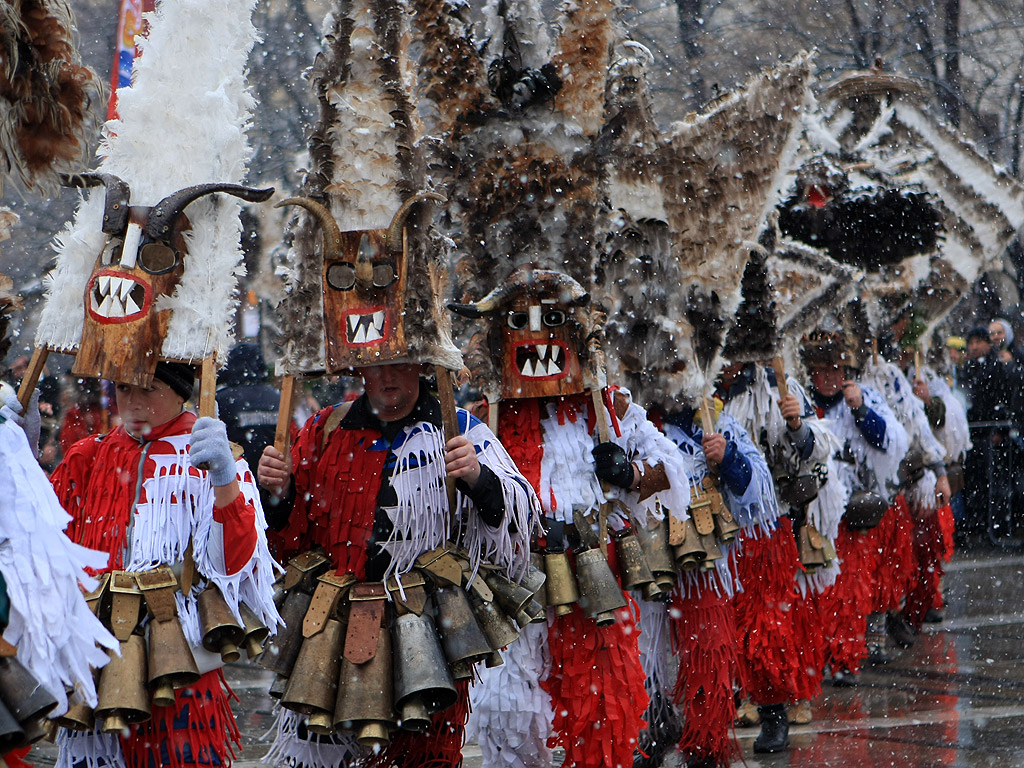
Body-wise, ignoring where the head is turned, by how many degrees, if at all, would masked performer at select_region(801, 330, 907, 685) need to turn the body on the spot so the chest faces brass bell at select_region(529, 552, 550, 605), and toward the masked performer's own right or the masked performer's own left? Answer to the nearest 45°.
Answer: approximately 45° to the masked performer's own left

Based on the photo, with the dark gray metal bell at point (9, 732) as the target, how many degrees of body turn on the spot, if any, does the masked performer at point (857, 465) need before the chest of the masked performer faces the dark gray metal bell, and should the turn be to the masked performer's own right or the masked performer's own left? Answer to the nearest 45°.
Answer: approximately 45° to the masked performer's own left

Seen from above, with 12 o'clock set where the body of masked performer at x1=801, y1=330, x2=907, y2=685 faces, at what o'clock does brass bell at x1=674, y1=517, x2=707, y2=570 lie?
The brass bell is roughly at 11 o'clock from the masked performer.

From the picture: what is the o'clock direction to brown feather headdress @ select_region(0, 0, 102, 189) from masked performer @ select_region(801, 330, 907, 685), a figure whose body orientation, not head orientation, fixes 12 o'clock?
The brown feather headdress is roughly at 11 o'clock from the masked performer.

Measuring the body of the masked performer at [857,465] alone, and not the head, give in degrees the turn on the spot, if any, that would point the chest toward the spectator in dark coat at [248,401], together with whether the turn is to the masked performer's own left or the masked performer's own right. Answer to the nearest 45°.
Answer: approximately 45° to the masked performer's own right

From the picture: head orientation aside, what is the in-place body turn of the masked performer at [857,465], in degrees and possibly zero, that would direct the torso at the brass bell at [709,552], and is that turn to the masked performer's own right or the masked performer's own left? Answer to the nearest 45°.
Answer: approximately 45° to the masked performer's own left

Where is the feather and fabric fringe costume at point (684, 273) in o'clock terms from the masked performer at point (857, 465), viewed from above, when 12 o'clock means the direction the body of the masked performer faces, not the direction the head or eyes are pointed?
The feather and fabric fringe costume is roughly at 11 o'clock from the masked performer.

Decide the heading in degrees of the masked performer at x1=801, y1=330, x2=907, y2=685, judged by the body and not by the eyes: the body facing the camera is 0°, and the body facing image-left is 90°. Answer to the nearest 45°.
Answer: approximately 45°
